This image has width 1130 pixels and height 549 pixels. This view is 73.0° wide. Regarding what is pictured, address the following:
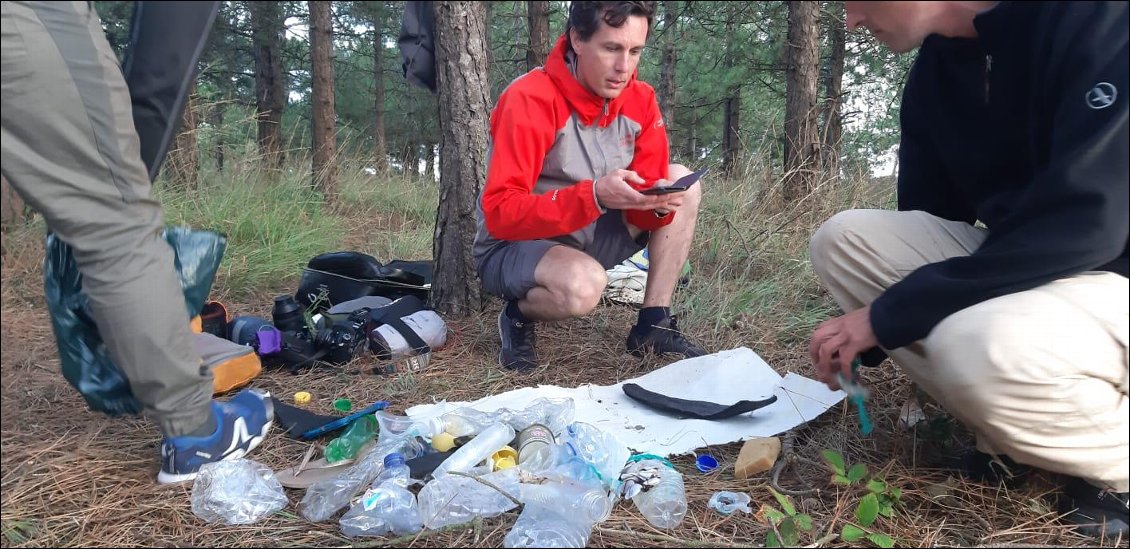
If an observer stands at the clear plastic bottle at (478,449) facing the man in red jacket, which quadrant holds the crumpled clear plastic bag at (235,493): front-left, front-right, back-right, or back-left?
back-left

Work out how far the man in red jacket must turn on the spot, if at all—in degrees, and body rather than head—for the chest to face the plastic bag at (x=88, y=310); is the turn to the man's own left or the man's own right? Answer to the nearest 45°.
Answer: approximately 90° to the man's own right

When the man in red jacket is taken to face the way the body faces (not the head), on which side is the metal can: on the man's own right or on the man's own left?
on the man's own right

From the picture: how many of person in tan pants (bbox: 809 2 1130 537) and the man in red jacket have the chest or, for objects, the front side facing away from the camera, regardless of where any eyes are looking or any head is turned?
0

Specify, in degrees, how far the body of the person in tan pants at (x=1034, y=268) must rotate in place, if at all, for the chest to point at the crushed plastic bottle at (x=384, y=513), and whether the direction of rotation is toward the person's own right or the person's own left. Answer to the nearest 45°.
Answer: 0° — they already face it

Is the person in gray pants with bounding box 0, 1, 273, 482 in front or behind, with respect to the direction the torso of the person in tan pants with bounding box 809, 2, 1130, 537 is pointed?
in front

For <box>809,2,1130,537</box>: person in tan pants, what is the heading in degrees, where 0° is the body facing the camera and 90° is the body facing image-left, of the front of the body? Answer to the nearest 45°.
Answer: approximately 45°

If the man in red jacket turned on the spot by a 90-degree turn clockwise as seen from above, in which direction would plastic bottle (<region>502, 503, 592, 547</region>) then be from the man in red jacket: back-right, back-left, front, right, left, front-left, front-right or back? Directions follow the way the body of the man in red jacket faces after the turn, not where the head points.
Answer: front-left

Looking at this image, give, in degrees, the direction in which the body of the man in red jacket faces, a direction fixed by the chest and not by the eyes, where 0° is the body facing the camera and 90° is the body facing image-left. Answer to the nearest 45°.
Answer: approximately 315°

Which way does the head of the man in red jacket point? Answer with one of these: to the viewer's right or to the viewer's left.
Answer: to the viewer's right

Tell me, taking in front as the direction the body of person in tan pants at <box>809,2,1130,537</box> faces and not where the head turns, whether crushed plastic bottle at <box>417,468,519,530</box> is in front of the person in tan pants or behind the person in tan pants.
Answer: in front

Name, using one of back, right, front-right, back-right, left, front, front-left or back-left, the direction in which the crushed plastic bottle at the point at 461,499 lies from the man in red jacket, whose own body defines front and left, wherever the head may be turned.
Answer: front-right
